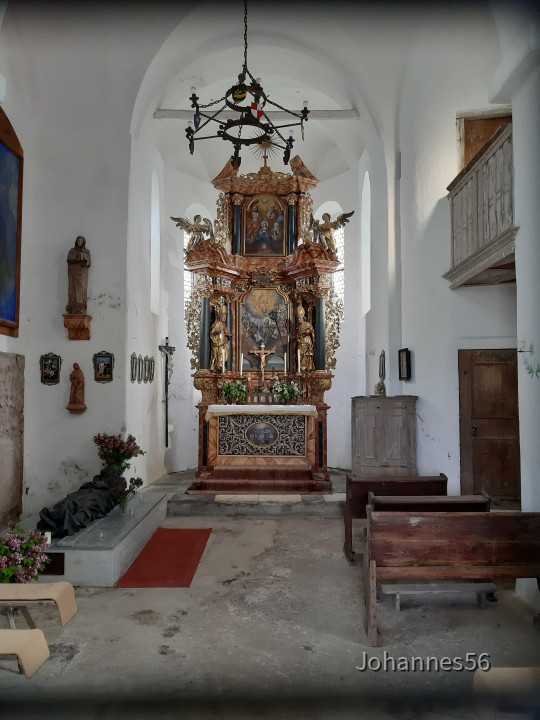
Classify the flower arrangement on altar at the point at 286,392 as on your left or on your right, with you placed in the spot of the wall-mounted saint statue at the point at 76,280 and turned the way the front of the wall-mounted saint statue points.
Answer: on your left

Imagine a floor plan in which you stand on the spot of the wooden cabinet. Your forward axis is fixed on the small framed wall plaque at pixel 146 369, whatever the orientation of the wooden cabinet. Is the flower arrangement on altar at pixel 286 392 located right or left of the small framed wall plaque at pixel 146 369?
right

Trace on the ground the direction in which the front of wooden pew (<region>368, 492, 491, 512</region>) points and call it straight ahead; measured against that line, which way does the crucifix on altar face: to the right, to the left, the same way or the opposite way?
the opposite way

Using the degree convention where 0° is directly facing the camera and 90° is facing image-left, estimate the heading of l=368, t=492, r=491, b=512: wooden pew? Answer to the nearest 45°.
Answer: approximately 180°

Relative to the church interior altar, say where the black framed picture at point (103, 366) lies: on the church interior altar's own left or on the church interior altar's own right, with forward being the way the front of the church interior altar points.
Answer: on the church interior altar's own right

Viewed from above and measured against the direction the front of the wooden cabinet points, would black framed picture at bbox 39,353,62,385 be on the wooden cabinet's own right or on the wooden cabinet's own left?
on the wooden cabinet's own right
